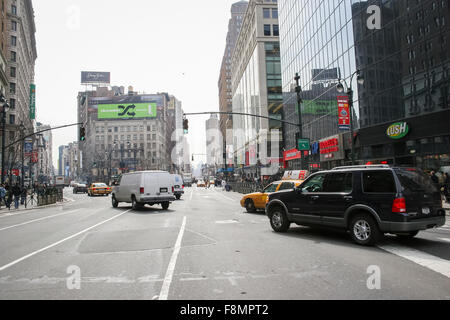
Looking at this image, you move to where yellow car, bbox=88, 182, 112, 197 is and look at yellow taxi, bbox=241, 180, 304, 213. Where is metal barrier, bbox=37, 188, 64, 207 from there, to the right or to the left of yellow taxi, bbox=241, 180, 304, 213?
right

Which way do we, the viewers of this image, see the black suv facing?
facing away from the viewer and to the left of the viewer

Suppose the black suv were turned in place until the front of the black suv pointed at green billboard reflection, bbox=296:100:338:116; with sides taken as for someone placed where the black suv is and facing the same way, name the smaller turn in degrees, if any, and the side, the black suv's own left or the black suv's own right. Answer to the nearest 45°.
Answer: approximately 45° to the black suv's own right

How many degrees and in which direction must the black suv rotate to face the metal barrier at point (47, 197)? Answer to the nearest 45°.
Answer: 0° — it already faces it

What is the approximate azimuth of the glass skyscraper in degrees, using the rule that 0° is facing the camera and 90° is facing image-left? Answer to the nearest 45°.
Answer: approximately 45°

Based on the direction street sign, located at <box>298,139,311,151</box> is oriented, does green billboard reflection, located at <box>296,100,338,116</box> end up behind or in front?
behind

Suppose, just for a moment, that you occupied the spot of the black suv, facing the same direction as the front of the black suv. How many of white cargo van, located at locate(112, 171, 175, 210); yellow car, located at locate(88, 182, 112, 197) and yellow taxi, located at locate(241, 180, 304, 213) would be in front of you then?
3

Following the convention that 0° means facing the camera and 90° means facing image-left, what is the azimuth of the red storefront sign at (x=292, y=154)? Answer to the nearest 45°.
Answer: approximately 45°

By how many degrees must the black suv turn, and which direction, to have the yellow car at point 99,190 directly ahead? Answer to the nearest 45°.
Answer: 0° — it already faces it
